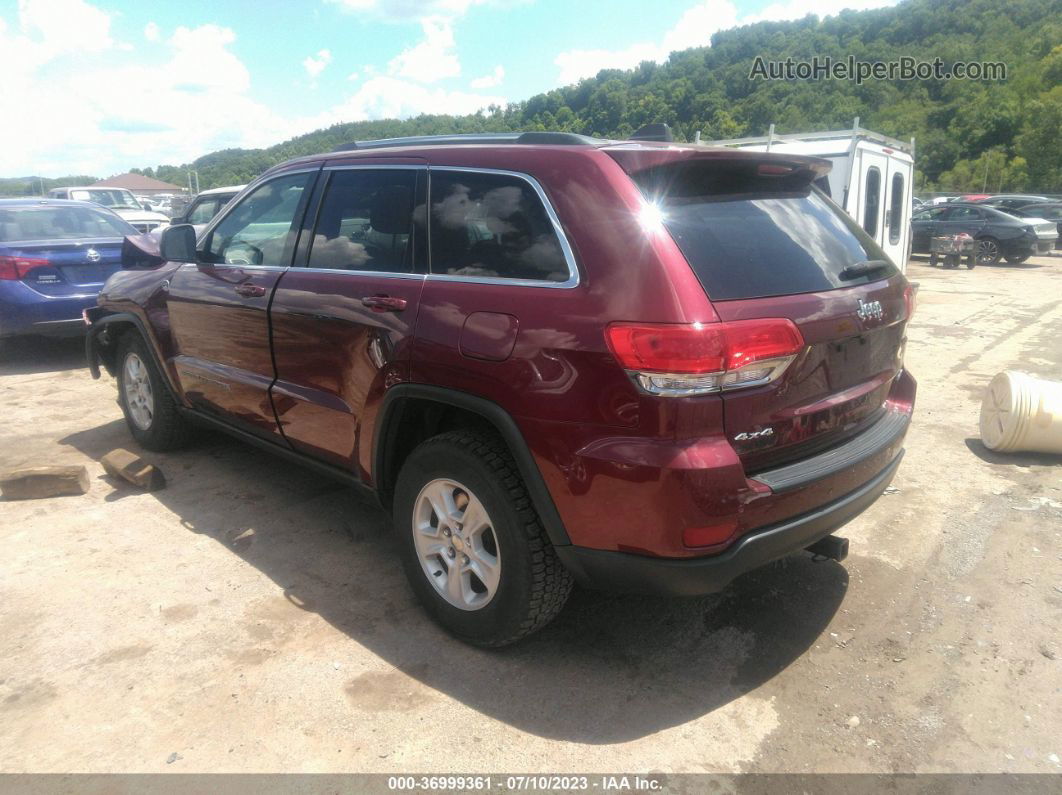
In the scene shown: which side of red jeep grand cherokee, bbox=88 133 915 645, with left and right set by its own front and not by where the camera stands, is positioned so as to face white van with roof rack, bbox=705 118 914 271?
right

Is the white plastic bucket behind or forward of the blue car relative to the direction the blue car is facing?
behind

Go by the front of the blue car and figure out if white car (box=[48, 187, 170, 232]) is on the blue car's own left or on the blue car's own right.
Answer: on the blue car's own right

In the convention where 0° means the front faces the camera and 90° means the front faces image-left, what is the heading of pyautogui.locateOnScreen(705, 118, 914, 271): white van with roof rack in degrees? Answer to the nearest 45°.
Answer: approximately 135°

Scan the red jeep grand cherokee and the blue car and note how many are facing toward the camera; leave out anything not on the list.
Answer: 0

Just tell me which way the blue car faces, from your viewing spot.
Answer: facing away from the viewer and to the left of the viewer

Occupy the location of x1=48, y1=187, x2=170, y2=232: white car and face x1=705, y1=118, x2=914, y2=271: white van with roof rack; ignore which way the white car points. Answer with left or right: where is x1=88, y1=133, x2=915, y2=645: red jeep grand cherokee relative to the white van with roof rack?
right

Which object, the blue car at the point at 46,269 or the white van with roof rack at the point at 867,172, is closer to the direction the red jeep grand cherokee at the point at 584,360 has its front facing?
the blue car

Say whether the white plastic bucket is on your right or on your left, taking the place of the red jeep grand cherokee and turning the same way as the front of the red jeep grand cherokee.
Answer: on your right

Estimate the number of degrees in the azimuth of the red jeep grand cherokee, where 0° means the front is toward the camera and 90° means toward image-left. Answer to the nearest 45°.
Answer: approximately 135°

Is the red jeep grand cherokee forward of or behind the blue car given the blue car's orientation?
behind

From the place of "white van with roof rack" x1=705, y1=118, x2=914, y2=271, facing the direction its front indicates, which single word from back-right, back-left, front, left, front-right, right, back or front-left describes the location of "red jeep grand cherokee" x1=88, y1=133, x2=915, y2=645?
back-left
